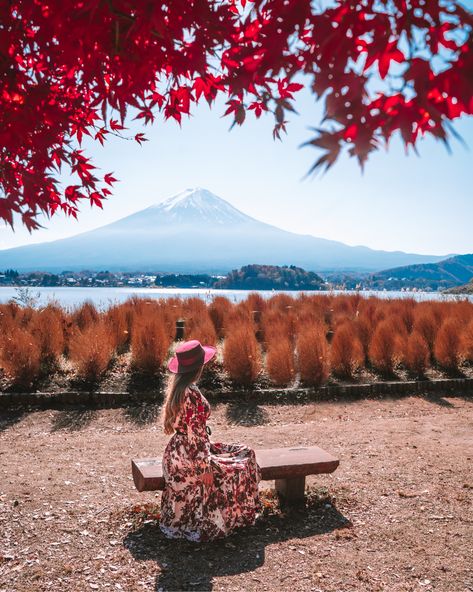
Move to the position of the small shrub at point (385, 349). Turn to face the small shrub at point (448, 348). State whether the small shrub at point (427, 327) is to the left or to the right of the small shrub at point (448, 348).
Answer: left

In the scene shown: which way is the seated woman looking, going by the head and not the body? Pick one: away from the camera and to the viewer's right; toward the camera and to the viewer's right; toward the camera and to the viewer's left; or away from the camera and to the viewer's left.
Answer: away from the camera and to the viewer's right

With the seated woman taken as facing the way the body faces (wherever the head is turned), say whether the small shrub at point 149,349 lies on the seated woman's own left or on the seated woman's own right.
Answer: on the seated woman's own left

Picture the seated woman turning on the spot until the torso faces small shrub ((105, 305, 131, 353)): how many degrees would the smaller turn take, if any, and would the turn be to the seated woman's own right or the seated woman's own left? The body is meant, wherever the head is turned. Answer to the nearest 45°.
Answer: approximately 90° to the seated woman's own left

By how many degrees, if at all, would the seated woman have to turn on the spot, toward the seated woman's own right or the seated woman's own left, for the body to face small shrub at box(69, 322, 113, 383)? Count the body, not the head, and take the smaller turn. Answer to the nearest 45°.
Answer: approximately 90° to the seated woman's own left
